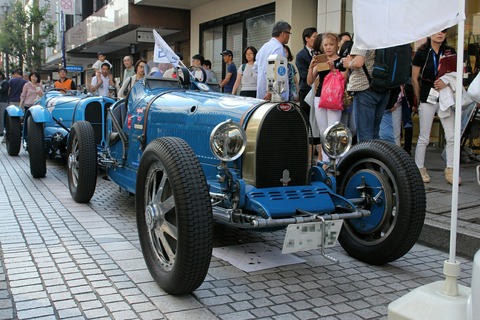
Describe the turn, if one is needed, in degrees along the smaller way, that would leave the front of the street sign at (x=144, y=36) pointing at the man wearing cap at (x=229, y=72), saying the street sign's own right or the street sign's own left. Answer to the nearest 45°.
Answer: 0° — it already faces them

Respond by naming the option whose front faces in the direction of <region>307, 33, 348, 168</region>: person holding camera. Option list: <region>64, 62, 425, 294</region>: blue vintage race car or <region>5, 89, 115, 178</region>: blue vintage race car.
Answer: <region>5, 89, 115, 178</region>: blue vintage race car

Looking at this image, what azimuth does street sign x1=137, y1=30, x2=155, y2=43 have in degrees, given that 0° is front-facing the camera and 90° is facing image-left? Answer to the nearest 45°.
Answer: approximately 0°

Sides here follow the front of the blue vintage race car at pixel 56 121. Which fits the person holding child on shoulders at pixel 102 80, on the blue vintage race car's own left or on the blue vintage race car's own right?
on the blue vintage race car's own left

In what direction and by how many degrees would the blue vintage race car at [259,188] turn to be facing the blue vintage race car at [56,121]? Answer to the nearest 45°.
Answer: approximately 180°
